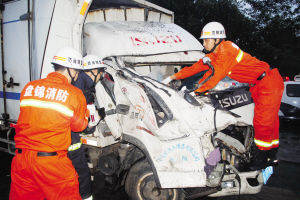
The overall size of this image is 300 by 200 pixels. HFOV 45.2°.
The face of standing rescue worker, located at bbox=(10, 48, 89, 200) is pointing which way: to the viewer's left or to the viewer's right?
to the viewer's right

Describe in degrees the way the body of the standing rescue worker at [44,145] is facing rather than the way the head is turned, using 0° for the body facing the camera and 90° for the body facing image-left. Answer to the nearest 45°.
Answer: approximately 225°

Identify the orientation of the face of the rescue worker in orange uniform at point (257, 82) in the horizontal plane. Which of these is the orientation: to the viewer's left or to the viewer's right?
to the viewer's left

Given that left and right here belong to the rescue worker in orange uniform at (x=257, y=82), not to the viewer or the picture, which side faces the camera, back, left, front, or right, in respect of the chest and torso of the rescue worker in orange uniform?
left

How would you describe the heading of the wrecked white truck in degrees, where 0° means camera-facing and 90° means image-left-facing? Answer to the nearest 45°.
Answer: approximately 315°

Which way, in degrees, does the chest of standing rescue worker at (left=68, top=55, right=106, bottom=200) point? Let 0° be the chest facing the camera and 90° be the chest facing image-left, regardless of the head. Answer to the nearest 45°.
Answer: approximately 270°

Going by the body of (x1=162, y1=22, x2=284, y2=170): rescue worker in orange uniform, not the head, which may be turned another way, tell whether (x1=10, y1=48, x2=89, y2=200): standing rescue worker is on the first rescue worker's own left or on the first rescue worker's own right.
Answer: on the first rescue worker's own left

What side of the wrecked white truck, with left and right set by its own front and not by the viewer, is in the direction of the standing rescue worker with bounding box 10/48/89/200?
right
